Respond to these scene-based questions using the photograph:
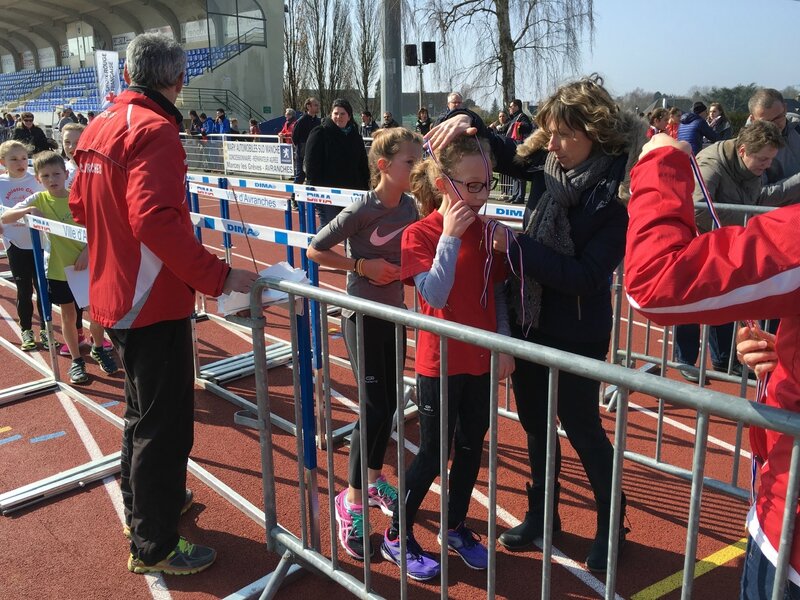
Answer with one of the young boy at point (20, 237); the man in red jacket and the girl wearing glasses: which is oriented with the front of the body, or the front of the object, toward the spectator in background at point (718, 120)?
the man in red jacket

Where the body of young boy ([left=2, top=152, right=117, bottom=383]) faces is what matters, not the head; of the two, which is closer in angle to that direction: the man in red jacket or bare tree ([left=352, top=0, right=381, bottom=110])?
the man in red jacket

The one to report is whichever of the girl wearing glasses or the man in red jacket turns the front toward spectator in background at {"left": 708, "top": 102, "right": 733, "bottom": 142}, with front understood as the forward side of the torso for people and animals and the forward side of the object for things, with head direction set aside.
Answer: the man in red jacket
